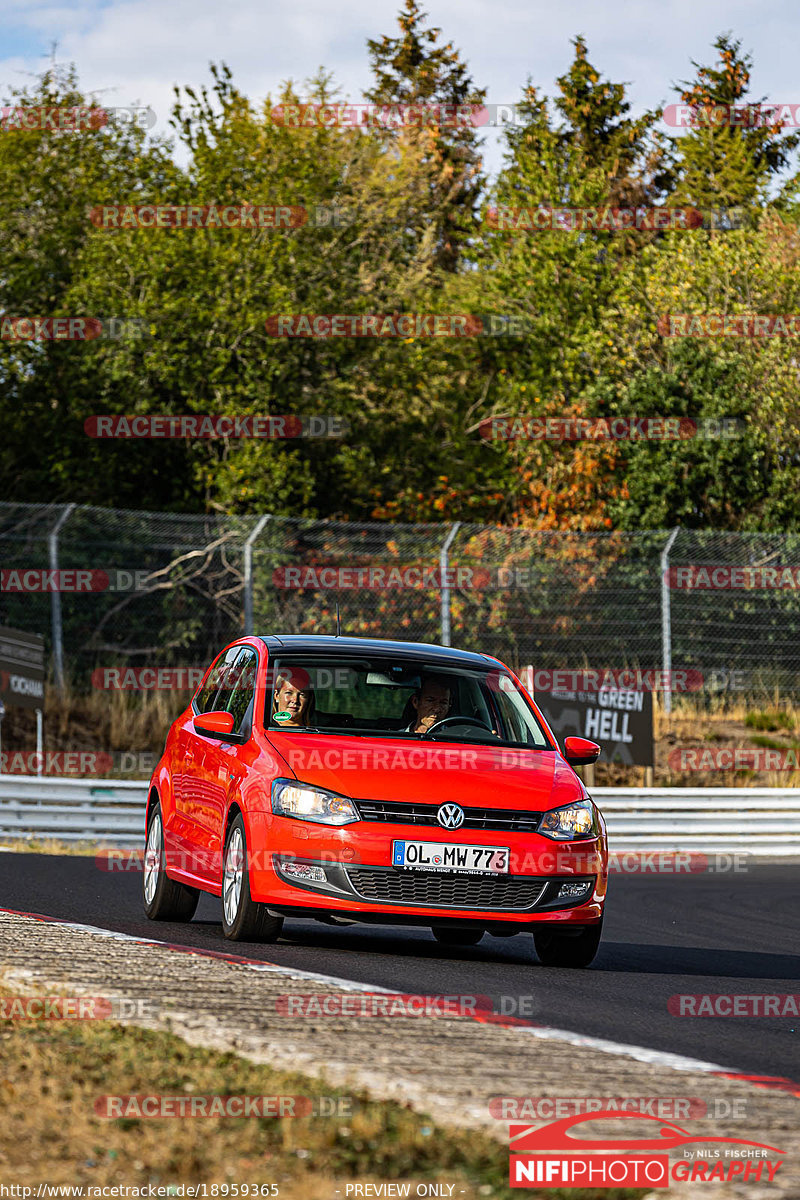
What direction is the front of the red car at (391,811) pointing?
toward the camera

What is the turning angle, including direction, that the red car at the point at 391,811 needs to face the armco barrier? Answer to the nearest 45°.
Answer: approximately 180°

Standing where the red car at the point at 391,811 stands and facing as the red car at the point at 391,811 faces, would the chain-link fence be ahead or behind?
behind
